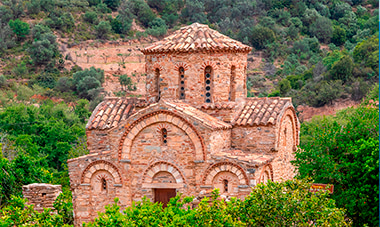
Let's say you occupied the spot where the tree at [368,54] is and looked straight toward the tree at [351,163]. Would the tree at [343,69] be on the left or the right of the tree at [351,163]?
right

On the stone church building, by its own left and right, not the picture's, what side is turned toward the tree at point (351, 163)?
left

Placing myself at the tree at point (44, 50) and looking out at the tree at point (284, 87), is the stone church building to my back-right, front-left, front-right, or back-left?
front-right

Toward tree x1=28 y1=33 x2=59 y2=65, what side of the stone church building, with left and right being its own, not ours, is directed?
back

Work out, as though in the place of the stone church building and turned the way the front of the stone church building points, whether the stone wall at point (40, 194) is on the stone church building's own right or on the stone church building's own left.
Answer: on the stone church building's own right

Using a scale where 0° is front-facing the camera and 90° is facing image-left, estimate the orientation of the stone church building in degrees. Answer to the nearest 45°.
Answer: approximately 0°

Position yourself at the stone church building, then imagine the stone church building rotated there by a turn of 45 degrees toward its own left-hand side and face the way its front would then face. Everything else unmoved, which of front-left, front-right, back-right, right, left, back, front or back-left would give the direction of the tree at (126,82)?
back-left

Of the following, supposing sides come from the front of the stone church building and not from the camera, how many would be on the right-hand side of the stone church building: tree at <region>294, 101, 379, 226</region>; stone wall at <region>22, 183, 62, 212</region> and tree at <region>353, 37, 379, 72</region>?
1

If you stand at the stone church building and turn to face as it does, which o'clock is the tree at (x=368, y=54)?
The tree is roughly at 7 o'clock from the stone church building.

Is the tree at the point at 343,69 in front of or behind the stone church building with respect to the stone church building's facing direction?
behind

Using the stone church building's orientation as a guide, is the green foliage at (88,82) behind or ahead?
behind

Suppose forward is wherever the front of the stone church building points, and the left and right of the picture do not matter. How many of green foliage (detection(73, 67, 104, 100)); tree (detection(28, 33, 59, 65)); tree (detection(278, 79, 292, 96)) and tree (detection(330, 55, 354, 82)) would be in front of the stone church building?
0

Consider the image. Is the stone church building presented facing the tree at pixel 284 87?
no
